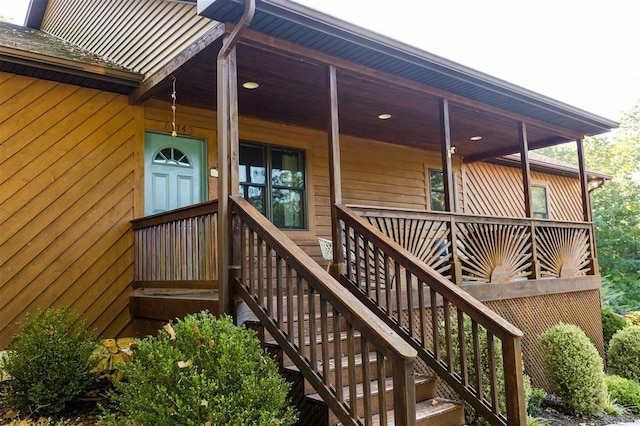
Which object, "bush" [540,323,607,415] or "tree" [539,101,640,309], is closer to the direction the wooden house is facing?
the bush

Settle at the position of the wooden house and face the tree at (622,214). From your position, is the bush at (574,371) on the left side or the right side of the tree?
right

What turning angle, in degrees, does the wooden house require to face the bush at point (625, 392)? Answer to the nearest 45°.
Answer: approximately 45° to its left

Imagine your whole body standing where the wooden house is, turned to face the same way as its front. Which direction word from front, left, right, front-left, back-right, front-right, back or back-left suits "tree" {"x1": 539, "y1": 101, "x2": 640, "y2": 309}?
left

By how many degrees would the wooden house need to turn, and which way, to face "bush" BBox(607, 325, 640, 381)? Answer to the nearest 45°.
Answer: approximately 45° to its left

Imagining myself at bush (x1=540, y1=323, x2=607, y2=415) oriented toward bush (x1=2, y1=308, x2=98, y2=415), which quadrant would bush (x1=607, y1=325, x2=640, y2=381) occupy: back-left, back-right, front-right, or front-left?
back-right

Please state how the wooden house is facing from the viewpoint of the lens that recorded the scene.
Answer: facing the viewer and to the right of the viewer
